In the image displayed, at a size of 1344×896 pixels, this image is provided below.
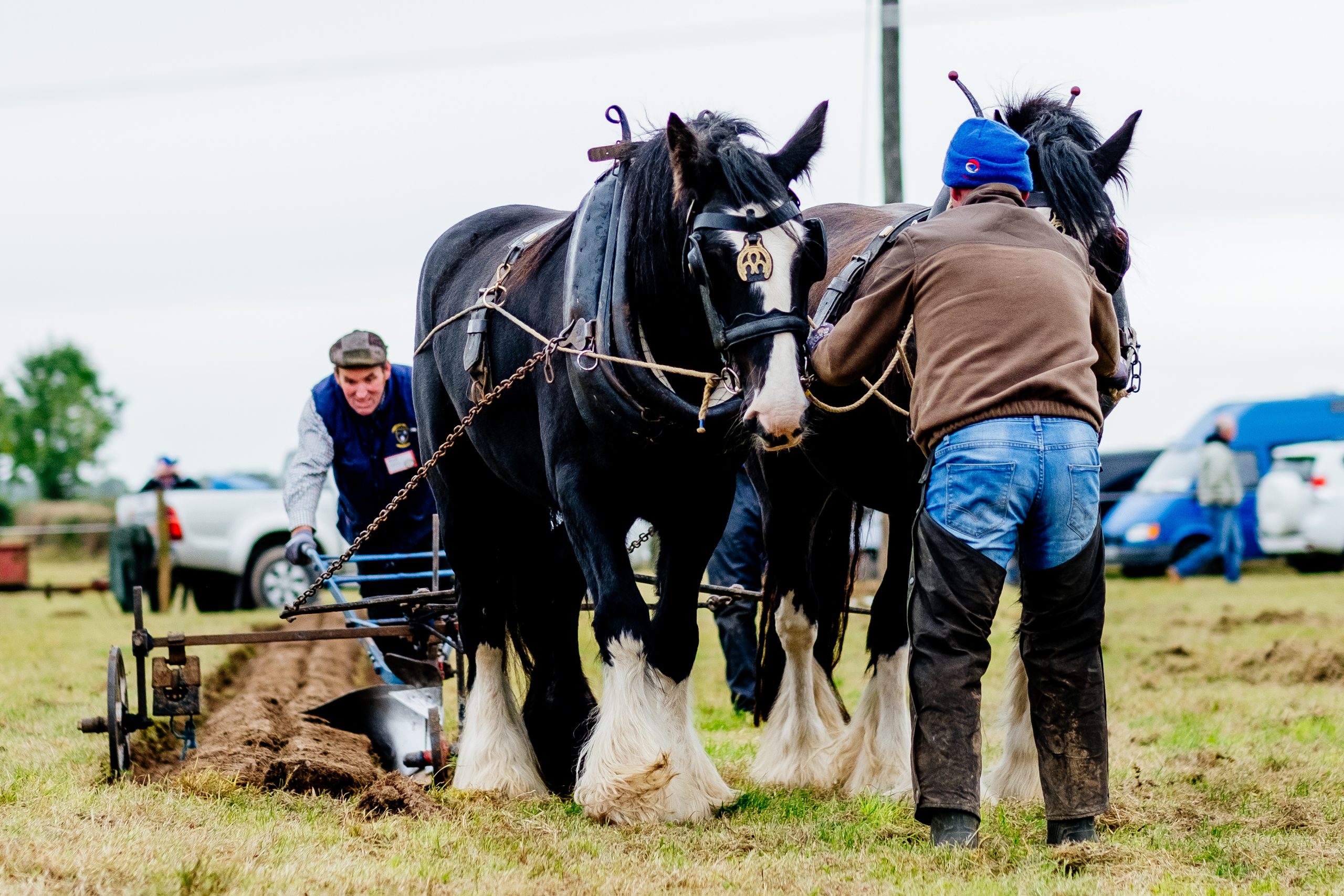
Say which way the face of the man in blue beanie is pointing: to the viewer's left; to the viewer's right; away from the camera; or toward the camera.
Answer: away from the camera

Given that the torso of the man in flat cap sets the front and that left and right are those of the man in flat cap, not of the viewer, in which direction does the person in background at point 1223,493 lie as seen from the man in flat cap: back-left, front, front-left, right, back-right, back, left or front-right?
back-left

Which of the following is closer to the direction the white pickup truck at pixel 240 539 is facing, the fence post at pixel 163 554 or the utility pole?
the utility pole

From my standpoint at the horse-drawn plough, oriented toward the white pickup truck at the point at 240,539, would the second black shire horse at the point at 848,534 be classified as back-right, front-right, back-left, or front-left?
back-right

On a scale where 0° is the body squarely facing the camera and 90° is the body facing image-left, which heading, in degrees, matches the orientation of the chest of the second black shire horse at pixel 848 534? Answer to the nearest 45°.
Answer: approximately 315°

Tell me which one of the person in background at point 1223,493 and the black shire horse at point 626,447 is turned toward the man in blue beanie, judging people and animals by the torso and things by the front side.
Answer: the black shire horse

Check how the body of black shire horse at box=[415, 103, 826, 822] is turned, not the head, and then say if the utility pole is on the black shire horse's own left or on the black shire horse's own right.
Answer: on the black shire horse's own left

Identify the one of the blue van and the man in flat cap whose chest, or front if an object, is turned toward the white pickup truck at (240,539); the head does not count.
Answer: the blue van

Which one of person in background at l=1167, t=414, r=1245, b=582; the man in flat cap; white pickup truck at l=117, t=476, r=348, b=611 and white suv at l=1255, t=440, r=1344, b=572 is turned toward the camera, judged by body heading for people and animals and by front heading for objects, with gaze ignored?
the man in flat cap

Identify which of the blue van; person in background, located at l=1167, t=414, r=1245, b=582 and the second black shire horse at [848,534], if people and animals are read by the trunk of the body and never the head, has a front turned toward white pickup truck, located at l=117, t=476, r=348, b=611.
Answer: the blue van
